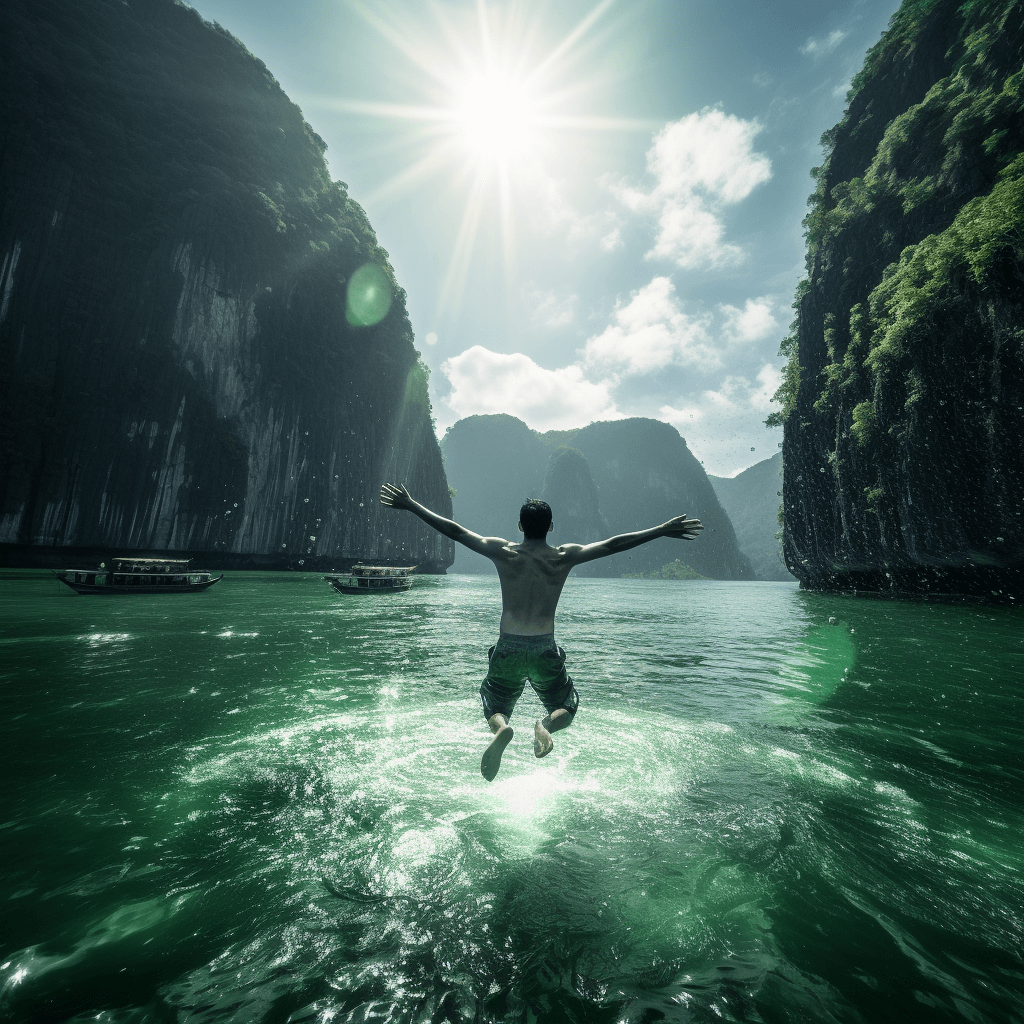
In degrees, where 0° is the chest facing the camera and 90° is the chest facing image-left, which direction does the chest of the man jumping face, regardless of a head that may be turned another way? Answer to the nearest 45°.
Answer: approximately 180°

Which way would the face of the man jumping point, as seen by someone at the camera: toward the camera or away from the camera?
away from the camera

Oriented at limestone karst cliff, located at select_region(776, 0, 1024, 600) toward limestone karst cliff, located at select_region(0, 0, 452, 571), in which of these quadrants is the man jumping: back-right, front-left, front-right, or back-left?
front-left

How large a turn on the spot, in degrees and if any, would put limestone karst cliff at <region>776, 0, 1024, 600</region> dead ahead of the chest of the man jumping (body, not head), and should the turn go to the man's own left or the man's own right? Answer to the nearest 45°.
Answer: approximately 45° to the man's own right

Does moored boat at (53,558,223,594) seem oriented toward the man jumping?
no

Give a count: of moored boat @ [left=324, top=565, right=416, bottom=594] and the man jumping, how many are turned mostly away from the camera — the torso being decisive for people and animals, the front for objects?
1

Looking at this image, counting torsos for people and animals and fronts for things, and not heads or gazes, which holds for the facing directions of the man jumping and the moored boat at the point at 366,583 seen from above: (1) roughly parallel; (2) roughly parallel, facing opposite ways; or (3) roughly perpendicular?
roughly perpendicular

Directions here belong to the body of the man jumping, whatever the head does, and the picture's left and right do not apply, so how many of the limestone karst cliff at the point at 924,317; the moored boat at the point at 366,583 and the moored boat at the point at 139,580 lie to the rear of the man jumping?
0

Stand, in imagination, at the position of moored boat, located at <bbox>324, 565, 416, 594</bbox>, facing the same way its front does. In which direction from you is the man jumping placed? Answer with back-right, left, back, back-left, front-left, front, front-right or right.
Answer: left

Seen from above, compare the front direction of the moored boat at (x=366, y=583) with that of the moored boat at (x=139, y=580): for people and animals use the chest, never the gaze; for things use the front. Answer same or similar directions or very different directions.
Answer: same or similar directions

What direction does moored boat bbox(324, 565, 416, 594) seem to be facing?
to the viewer's left

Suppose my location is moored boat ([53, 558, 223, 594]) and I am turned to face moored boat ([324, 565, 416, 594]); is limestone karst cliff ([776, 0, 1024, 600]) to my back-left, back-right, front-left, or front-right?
front-right

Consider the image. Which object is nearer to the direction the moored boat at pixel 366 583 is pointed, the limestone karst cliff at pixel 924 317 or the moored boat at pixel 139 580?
the moored boat

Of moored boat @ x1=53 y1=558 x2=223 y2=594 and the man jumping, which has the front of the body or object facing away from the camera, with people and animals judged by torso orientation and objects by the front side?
the man jumping
